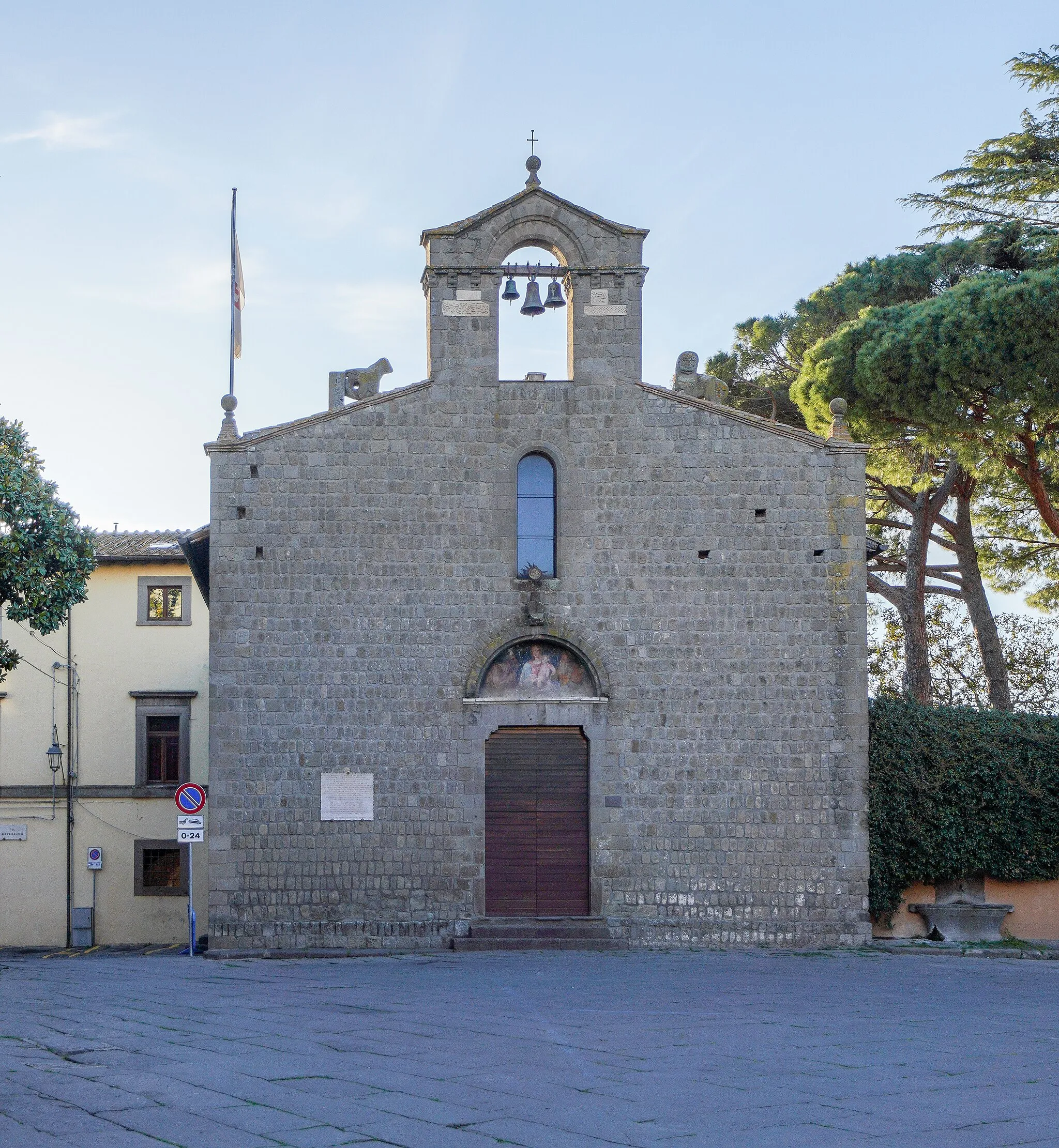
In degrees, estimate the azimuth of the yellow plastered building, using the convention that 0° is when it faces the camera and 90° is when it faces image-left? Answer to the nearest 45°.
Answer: approximately 0°

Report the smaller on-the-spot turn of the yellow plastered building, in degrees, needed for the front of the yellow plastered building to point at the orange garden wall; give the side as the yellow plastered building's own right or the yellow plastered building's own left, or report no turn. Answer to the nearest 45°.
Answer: approximately 45° to the yellow plastered building's own left

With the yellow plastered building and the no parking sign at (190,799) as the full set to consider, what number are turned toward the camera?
2
